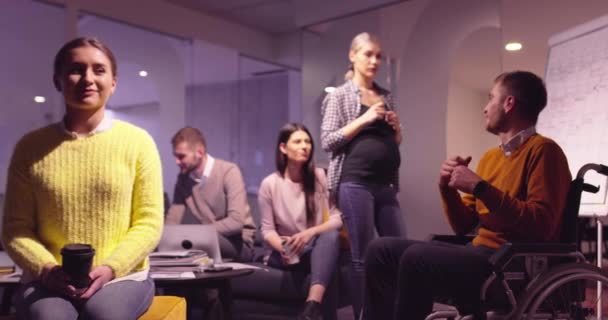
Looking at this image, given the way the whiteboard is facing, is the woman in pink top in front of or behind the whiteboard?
in front

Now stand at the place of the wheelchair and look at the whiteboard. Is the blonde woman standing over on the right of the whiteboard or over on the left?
left

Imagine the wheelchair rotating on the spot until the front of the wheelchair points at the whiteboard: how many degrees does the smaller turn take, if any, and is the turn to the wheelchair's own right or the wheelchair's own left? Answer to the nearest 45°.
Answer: approximately 90° to the wheelchair's own right

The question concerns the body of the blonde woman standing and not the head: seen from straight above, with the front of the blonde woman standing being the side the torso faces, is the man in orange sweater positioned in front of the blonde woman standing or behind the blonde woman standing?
in front

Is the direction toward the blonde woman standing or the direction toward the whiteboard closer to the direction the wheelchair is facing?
the blonde woman standing

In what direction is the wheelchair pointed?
to the viewer's left

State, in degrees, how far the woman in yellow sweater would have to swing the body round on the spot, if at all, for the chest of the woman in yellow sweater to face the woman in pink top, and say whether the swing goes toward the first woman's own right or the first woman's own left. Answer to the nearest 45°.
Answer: approximately 135° to the first woman's own left

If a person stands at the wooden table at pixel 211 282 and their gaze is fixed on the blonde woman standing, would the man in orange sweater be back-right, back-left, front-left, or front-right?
front-right

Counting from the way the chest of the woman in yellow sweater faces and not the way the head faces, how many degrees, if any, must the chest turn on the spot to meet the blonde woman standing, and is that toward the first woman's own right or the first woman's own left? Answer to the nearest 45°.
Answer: approximately 135° to the first woman's own left

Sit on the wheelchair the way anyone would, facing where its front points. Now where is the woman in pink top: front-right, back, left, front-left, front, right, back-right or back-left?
front-right

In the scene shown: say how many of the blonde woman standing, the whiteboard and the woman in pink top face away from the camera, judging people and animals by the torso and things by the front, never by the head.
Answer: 0

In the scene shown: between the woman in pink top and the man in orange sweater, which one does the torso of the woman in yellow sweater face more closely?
the man in orange sweater

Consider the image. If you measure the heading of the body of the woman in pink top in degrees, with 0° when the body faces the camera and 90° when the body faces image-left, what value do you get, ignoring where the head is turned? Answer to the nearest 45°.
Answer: approximately 315°

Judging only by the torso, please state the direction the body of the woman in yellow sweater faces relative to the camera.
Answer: toward the camera

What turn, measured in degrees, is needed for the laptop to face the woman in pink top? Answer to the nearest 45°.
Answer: approximately 45° to its right
